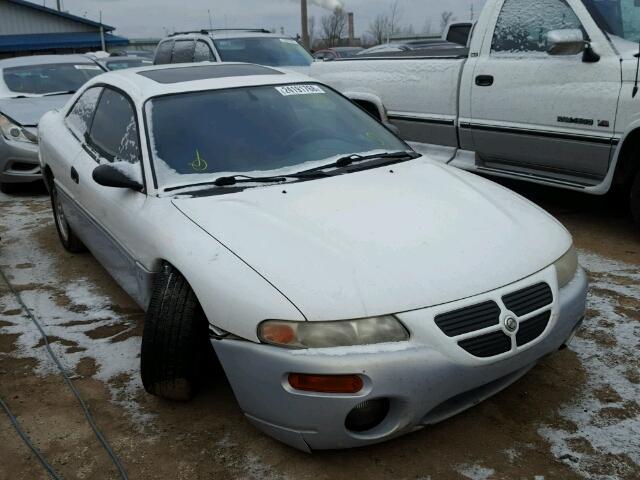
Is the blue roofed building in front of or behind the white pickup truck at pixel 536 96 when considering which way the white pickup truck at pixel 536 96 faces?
behind

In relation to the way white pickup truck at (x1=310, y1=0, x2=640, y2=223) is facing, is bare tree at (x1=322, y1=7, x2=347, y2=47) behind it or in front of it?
behind

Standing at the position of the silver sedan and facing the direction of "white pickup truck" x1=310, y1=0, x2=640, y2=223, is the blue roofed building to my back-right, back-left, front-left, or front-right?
back-left

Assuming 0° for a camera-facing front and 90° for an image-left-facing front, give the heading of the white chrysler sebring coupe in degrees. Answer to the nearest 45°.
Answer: approximately 315°

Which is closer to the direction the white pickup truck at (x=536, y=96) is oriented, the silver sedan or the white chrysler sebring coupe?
the white chrysler sebring coupe

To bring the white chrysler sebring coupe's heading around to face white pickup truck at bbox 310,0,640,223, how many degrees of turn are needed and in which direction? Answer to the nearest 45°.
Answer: approximately 90° to its left

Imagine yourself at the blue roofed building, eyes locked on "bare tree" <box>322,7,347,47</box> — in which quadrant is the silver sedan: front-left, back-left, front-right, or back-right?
back-right

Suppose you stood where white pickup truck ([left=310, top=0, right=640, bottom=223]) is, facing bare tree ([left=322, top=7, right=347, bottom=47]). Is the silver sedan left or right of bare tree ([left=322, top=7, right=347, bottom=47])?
left

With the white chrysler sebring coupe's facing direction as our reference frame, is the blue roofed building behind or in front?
behind

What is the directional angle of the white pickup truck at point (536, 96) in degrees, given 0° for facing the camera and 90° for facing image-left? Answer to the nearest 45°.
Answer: approximately 315°

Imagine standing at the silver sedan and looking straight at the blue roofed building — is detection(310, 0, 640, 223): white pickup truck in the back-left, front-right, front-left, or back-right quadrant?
back-right

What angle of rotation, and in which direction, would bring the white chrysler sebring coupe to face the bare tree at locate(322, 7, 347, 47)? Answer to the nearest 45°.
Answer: approximately 135° to its left
